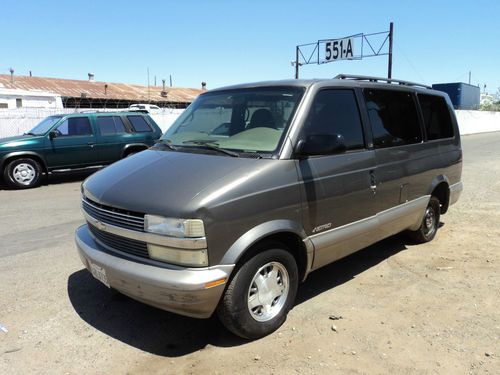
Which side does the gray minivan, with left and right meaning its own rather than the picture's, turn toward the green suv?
right

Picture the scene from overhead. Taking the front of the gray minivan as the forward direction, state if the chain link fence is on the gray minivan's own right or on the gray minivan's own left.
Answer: on the gray minivan's own right

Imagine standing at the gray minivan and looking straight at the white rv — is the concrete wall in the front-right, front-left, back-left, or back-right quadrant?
front-right

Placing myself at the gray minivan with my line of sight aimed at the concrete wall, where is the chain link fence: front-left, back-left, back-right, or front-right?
front-left

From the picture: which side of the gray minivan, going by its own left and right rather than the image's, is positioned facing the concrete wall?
back

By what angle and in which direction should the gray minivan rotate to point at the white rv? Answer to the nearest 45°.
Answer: approximately 90° to its right

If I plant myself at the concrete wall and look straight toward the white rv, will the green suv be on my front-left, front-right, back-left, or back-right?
front-left

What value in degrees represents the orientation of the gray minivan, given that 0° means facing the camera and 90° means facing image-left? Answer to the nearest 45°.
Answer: approximately 45°
